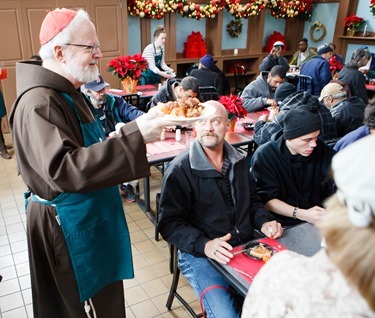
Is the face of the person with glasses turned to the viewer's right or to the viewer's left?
to the viewer's right

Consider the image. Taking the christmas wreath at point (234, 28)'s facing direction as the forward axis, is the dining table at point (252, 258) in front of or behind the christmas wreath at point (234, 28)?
in front

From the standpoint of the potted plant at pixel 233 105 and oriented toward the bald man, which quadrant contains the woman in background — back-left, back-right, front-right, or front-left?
back-right

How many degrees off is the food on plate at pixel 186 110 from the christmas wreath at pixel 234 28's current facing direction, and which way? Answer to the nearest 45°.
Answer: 0° — it already faces it

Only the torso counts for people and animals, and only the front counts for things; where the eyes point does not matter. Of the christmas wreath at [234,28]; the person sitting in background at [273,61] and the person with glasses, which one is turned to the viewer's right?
the person with glasses

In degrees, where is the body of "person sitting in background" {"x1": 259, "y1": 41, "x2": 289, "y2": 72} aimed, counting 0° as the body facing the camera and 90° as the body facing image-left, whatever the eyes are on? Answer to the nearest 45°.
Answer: approximately 0°

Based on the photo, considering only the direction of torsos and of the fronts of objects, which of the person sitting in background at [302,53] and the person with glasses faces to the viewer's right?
the person with glasses

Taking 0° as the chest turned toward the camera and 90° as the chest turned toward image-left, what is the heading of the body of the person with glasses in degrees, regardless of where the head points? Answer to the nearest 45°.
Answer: approximately 270°

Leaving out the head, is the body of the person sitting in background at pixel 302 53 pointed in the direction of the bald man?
yes

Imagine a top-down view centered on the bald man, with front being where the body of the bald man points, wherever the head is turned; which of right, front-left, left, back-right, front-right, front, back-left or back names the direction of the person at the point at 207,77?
back-left
